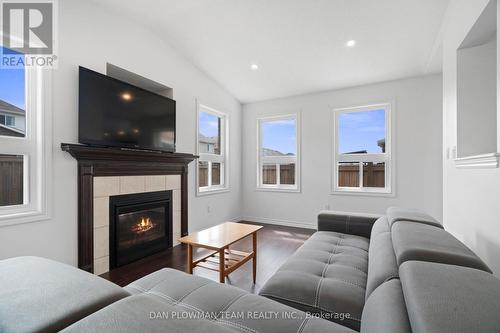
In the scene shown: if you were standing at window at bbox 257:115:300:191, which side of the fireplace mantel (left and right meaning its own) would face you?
left

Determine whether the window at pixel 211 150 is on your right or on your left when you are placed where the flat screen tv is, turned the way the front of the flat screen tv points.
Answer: on your left

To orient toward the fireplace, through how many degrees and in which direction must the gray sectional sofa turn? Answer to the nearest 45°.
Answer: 0° — it already faces it

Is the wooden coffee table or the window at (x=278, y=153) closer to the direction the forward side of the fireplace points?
the wooden coffee table

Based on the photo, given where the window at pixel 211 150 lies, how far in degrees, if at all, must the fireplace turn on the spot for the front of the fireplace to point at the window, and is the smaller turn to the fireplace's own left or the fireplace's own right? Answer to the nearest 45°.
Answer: approximately 90° to the fireplace's own left

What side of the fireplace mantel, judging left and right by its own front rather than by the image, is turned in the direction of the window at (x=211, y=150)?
left

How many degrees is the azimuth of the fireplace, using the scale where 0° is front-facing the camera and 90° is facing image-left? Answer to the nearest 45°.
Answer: approximately 315°

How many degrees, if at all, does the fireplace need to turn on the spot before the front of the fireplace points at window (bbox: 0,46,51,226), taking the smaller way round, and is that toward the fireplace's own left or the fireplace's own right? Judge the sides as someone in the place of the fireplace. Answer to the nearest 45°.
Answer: approximately 90° to the fireplace's own right

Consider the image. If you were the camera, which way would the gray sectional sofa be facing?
facing away from the viewer and to the left of the viewer
